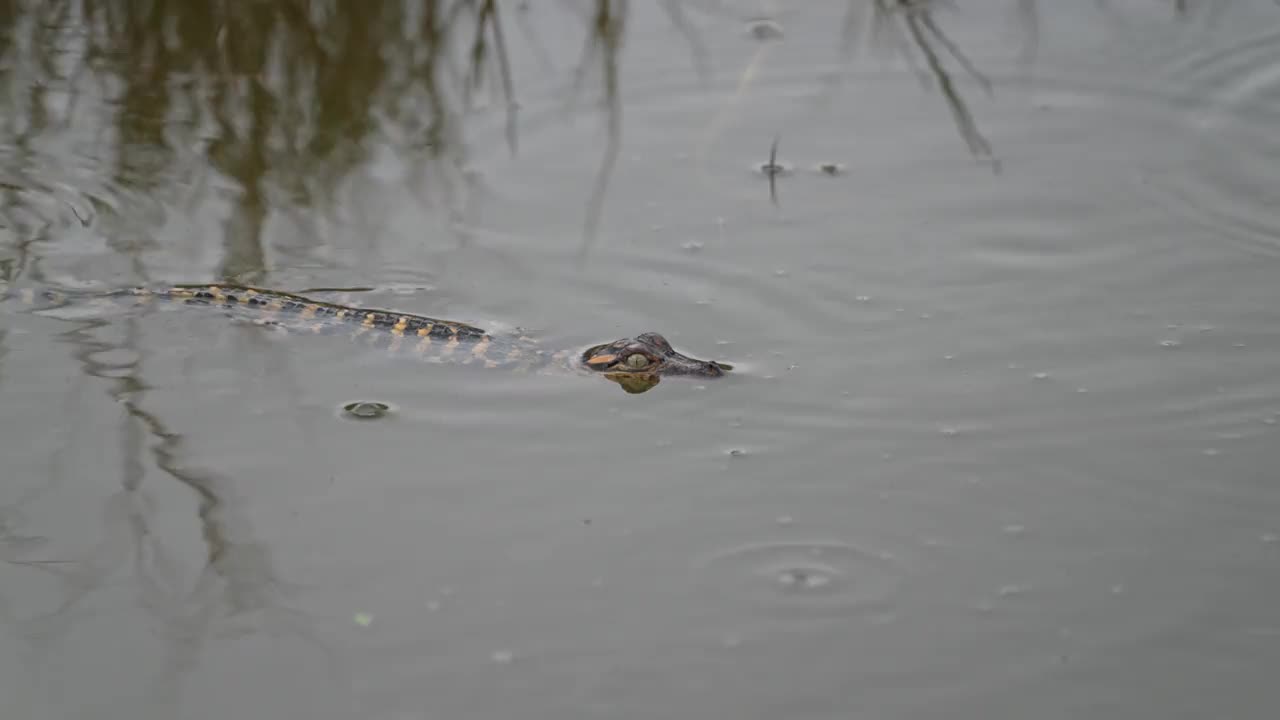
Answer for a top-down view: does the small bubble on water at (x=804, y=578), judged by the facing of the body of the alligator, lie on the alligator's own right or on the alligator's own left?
on the alligator's own right

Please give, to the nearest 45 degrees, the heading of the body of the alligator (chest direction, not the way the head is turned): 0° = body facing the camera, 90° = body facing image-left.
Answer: approximately 270°

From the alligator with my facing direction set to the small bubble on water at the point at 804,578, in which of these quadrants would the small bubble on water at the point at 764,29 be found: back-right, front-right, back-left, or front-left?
back-left

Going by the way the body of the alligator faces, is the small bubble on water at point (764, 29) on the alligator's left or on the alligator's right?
on the alligator's left

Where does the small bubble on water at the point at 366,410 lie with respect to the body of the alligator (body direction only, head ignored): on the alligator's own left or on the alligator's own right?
on the alligator's own right
